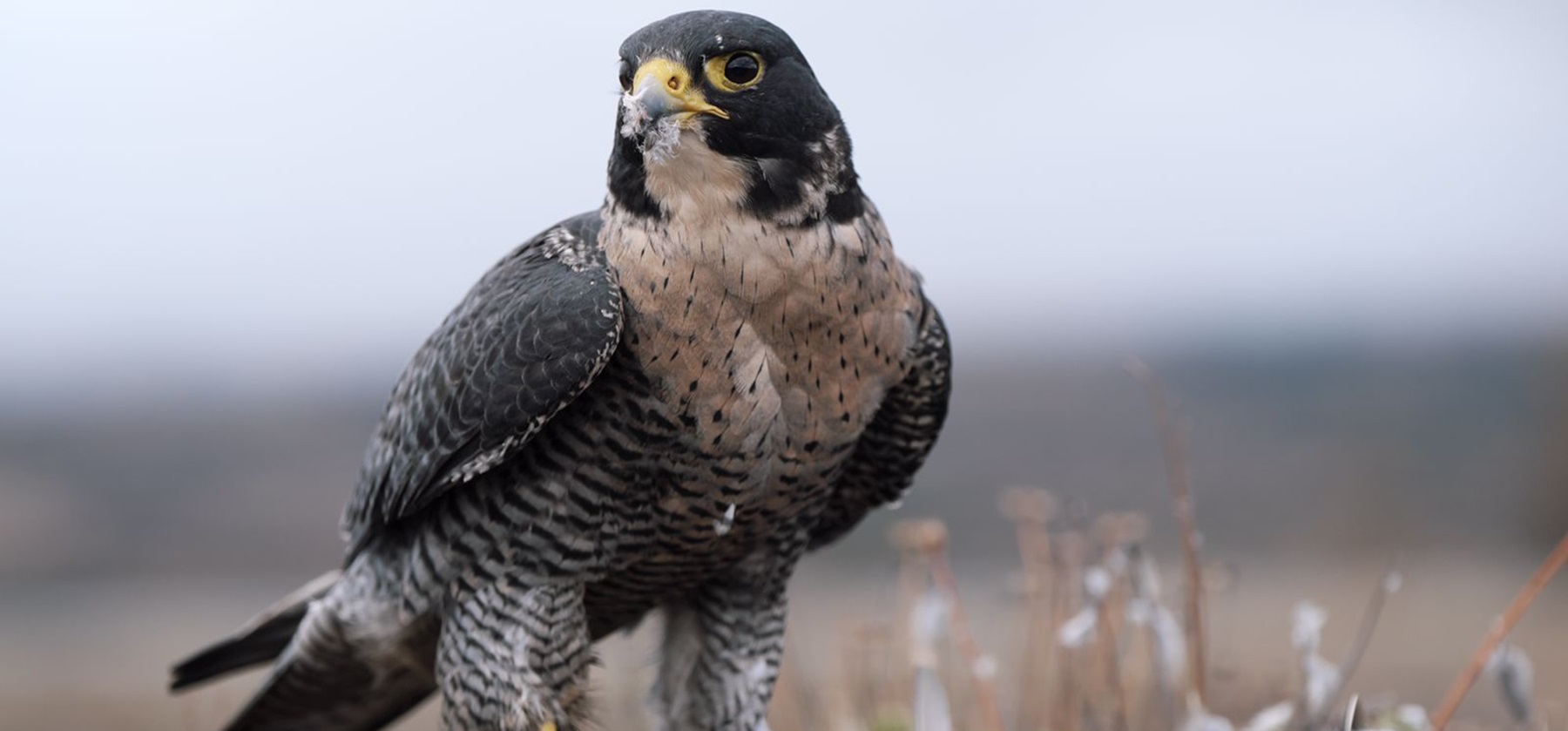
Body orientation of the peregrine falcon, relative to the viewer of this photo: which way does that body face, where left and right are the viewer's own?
facing the viewer and to the right of the viewer

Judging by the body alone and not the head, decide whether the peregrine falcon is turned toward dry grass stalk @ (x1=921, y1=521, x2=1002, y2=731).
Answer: no

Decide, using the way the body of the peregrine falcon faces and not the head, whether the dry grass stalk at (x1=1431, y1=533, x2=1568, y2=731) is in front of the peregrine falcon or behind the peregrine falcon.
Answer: in front

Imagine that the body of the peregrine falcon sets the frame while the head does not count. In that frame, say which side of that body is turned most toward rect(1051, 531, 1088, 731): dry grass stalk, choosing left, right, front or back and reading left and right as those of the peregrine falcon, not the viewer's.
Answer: left
